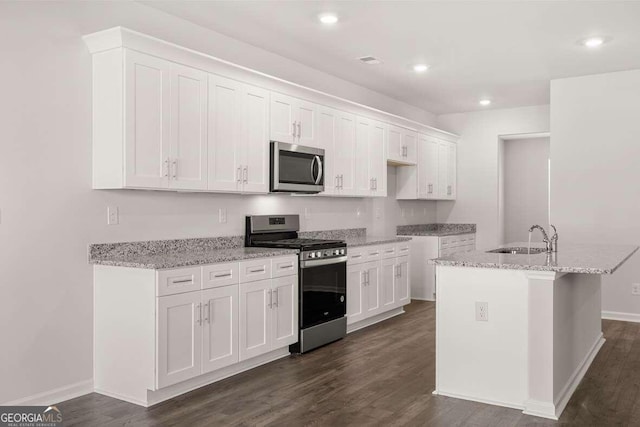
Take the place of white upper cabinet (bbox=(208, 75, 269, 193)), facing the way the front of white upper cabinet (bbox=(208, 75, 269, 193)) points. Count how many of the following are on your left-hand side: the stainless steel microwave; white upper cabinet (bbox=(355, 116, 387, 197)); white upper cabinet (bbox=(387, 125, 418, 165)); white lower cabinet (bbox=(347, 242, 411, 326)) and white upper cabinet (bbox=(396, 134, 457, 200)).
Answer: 5

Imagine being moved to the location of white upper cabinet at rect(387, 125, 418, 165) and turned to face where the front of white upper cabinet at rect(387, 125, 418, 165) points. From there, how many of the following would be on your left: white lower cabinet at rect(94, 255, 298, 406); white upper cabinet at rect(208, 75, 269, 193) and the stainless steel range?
0

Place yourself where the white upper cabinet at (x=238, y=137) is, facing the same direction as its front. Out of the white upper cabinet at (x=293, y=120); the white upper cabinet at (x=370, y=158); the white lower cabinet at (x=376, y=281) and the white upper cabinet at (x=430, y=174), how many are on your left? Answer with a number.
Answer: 4

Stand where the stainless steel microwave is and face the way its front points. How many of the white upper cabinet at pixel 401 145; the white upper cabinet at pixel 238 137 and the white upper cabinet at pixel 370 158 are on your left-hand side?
2

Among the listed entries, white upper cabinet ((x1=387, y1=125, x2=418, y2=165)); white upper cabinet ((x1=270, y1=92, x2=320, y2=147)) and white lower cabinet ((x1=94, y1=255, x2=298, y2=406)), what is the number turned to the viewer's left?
0

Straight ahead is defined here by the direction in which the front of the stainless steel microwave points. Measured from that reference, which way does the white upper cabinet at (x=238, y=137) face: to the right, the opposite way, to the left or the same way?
the same way

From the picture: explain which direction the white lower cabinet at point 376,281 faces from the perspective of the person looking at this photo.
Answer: facing the viewer and to the right of the viewer

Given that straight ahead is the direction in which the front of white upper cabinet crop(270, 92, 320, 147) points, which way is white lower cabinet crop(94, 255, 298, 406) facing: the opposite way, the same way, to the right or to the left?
the same way

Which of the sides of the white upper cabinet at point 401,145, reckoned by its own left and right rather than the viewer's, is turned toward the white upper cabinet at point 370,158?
right

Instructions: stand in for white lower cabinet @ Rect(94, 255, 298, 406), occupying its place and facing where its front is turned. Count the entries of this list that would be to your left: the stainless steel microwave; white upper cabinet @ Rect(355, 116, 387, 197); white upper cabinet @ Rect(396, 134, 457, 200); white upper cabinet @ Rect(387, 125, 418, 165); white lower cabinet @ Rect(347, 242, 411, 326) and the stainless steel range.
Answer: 6

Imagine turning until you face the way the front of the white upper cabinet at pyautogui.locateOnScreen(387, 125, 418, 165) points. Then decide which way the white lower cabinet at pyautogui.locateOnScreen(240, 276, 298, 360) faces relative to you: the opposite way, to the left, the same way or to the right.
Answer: the same way

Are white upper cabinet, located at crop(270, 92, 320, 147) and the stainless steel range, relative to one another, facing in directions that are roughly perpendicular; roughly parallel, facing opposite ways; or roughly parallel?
roughly parallel

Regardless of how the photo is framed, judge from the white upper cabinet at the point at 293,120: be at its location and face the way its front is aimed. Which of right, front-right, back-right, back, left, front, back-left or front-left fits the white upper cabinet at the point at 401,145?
left

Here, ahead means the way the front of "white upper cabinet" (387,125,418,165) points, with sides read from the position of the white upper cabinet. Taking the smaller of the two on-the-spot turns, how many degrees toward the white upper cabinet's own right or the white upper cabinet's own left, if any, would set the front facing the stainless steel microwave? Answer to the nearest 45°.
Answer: approximately 90° to the white upper cabinet's own right

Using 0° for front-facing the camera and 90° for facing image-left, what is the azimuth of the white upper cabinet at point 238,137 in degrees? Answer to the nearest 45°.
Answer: approximately 315°

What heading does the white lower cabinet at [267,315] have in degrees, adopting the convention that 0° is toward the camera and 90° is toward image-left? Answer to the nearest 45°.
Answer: approximately 315°

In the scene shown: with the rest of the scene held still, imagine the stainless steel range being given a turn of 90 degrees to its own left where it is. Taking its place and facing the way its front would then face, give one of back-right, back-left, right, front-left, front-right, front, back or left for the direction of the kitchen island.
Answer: right

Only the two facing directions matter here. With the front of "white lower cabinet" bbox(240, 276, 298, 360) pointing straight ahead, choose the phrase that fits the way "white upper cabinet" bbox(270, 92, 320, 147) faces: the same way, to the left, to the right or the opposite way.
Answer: the same way
